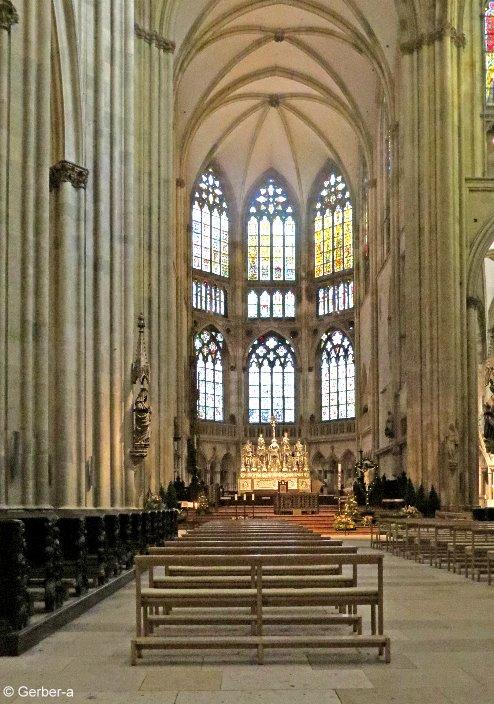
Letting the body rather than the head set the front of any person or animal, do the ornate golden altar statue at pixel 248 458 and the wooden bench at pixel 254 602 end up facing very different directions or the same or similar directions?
very different directions

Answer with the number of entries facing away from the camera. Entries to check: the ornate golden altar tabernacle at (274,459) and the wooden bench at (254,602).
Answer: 1

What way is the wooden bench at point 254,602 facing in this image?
away from the camera

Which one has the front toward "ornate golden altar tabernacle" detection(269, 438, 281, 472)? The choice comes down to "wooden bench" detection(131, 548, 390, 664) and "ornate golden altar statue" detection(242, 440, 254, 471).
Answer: the wooden bench

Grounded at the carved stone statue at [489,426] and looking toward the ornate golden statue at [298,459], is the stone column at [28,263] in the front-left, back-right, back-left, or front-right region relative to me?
back-left

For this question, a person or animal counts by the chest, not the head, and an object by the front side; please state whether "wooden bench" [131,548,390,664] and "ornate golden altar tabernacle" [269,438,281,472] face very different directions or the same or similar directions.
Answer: very different directions

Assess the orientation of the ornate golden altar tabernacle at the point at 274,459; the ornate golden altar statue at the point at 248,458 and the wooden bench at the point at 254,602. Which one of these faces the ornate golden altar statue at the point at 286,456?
the wooden bench

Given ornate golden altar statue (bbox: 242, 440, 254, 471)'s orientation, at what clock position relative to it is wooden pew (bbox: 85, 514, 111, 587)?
The wooden pew is roughly at 12 o'clock from the ornate golden altar statue.

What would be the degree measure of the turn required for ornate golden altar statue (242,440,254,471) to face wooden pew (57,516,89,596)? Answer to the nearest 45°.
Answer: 0° — it already faces it

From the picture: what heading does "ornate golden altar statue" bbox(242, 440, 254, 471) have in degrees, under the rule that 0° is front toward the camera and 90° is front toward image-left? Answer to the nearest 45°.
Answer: approximately 0°

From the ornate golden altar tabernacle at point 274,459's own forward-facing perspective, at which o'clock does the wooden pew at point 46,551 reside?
The wooden pew is roughly at 12 o'clock from the ornate golden altar tabernacle.

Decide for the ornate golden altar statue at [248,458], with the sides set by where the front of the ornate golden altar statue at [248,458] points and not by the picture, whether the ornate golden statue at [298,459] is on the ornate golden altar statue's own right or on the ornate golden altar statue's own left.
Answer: on the ornate golden altar statue's own left

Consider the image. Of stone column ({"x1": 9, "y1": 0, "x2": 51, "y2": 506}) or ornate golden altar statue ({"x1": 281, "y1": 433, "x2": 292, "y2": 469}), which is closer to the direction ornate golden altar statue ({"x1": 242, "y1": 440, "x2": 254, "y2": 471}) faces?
the stone column

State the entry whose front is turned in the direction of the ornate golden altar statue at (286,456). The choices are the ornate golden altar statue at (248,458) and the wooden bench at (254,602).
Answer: the wooden bench
